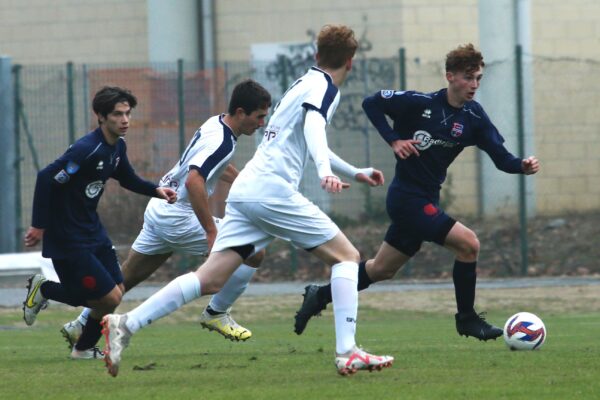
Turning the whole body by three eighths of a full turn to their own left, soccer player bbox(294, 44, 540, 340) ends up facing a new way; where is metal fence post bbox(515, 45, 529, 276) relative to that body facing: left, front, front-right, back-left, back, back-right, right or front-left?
front

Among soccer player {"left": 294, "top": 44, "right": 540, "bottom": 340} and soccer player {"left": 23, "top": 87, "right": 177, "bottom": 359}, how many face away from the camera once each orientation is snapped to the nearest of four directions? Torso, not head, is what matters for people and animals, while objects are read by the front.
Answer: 0

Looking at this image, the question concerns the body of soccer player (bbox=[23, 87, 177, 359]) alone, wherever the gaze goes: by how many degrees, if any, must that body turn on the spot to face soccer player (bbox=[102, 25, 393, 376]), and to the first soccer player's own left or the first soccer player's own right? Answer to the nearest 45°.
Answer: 0° — they already face them

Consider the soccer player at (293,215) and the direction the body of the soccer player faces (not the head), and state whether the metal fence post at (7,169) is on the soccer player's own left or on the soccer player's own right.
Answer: on the soccer player's own left

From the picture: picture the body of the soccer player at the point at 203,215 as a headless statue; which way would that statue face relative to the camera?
to the viewer's right

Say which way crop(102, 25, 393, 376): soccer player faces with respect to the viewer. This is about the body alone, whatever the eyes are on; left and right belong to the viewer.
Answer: facing away from the viewer and to the right of the viewer

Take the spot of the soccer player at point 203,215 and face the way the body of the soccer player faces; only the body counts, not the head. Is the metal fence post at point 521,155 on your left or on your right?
on your left

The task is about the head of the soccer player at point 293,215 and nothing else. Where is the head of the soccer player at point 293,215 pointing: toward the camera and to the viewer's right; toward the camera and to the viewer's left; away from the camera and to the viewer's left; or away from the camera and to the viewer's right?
away from the camera and to the viewer's right
